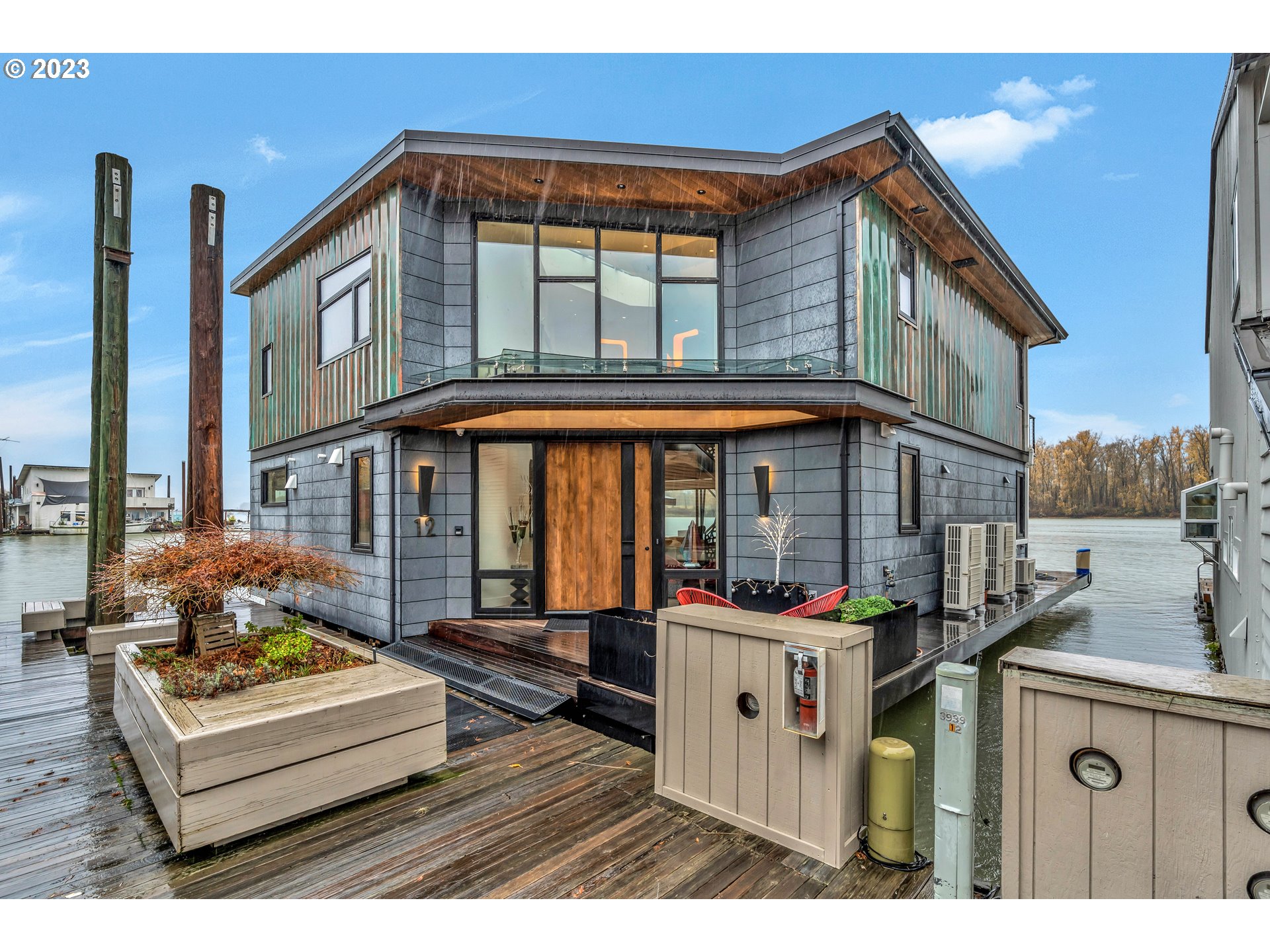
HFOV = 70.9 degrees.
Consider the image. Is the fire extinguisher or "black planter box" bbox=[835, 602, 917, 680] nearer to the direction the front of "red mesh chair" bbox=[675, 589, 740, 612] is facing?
the black planter box

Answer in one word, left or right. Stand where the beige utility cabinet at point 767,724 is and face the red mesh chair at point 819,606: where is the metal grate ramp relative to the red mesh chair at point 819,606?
left

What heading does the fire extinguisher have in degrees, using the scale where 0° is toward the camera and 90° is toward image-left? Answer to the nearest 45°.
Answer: approximately 45°

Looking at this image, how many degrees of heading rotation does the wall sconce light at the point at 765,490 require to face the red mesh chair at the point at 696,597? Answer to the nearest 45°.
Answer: approximately 45° to its left

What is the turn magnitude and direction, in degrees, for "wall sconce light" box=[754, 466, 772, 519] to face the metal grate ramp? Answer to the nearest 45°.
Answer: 0° — it already faces it

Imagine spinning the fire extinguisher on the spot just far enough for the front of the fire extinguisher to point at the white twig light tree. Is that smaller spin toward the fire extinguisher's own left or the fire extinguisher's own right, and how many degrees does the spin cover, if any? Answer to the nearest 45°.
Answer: approximately 135° to the fire extinguisher's own right

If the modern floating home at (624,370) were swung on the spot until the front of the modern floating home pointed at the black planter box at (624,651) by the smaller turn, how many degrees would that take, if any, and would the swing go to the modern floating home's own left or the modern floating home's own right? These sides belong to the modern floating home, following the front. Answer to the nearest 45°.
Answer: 0° — it already faces it

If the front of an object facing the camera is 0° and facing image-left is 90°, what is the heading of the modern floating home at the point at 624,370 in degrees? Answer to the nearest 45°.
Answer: approximately 0°

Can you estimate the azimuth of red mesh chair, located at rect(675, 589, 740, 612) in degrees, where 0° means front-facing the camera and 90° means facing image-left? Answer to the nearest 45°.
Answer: approximately 315°
